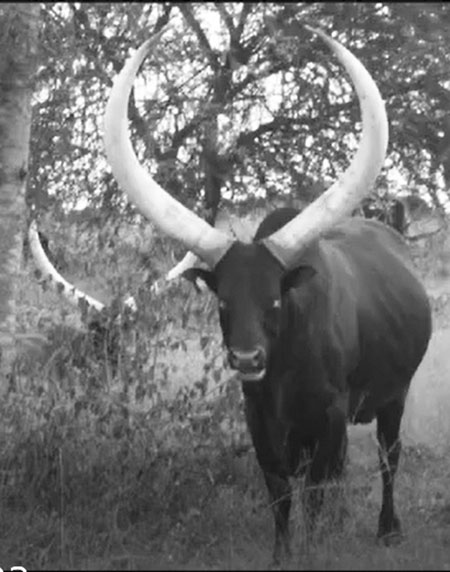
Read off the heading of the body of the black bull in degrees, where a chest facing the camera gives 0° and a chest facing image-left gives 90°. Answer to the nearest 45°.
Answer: approximately 45°

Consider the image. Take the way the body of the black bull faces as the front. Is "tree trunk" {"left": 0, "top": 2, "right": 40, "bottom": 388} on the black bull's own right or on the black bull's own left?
on the black bull's own right
